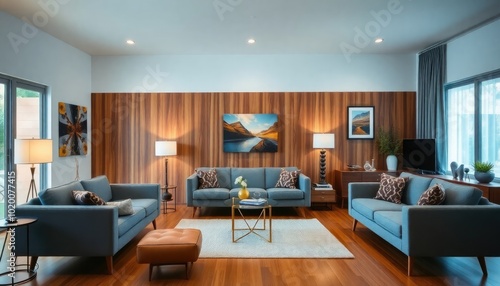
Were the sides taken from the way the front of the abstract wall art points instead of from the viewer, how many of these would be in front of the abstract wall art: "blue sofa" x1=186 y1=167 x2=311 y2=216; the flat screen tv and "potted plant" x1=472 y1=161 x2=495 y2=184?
3

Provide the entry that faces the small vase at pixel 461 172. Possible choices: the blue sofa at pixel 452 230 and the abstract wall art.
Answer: the abstract wall art

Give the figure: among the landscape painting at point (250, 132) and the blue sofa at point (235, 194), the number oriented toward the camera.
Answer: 2

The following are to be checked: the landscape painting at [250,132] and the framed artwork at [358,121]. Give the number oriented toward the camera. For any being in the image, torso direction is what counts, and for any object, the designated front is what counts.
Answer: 2

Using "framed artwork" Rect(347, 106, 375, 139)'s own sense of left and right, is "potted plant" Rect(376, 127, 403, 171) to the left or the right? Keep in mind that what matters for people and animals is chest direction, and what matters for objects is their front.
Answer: on its left

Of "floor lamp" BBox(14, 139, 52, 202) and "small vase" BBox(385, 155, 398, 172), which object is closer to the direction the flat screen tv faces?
the floor lamp

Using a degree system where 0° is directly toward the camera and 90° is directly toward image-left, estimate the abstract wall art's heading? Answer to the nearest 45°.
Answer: approximately 315°
